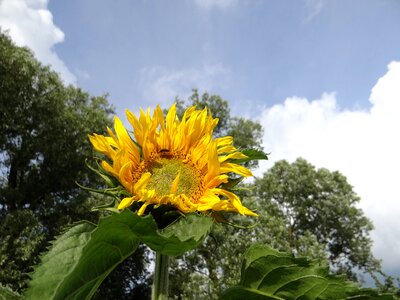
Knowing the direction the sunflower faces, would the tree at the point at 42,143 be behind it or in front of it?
behind

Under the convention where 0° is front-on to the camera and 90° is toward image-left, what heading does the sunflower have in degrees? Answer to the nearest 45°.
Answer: approximately 0°

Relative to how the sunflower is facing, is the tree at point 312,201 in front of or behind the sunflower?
behind

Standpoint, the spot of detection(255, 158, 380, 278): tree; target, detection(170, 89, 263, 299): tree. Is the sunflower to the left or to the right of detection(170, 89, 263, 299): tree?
left

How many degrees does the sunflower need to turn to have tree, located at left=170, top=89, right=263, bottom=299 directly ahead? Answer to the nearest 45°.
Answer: approximately 180°

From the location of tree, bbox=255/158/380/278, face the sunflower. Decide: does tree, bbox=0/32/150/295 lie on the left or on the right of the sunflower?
right
